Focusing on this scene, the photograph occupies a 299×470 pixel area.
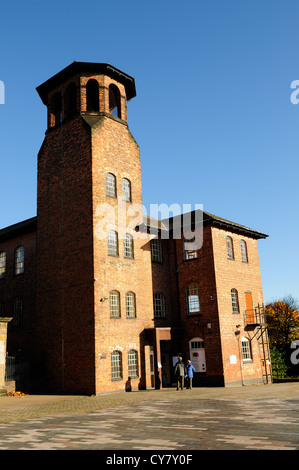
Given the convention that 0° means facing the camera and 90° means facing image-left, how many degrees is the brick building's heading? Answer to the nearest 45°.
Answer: approximately 315°
